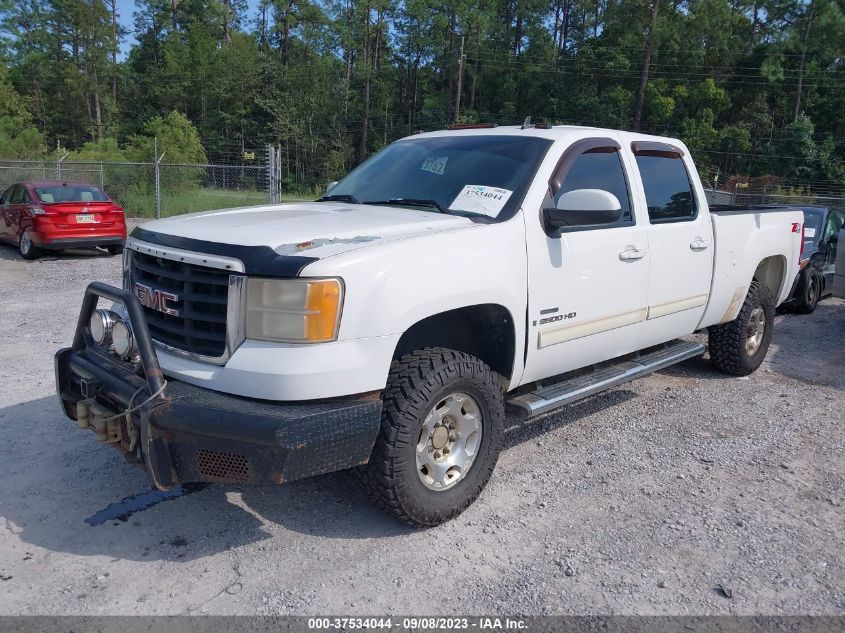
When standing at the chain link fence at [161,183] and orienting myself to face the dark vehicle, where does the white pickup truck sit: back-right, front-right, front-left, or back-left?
front-right

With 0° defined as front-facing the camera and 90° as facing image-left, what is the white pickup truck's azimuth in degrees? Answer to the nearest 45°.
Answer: approximately 45°

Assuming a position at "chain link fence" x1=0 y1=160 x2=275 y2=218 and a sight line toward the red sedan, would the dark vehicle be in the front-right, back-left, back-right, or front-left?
front-left

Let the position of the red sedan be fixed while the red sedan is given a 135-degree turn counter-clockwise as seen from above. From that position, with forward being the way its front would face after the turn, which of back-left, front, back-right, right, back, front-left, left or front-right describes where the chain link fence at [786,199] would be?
left

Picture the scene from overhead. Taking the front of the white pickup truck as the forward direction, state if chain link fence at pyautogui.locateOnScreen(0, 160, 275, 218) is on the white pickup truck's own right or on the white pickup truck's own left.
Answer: on the white pickup truck's own right

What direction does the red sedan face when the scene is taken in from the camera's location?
facing away from the viewer and to the left of the viewer

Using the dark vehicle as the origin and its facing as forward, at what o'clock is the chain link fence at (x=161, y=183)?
The chain link fence is roughly at 2 o'clock from the dark vehicle.

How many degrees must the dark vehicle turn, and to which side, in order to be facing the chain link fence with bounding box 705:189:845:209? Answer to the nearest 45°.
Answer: approximately 135° to its right

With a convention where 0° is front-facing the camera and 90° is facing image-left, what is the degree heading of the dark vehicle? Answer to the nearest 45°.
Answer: approximately 45°

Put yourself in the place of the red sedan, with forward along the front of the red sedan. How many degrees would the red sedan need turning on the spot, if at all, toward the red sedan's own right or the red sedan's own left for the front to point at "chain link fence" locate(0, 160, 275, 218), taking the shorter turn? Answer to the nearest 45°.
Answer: approximately 45° to the red sedan's own right

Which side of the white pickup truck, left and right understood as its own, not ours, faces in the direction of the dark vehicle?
back
